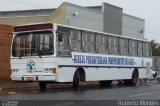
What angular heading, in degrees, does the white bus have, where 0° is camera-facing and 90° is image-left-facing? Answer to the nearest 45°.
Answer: approximately 45°
